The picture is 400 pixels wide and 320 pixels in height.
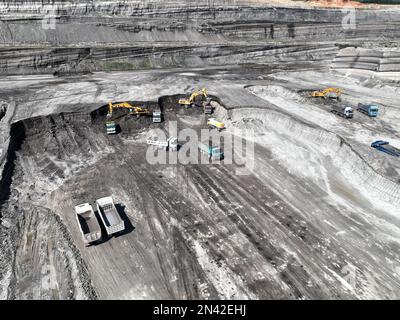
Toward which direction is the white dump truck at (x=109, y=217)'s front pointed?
away from the camera

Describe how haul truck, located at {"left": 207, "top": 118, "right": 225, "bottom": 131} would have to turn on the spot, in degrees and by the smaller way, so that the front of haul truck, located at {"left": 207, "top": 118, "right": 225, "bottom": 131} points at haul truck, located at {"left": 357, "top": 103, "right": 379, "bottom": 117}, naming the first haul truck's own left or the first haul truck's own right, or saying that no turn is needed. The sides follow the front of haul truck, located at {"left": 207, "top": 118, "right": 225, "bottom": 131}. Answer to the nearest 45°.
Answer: approximately 45° to the first haul truck's own left

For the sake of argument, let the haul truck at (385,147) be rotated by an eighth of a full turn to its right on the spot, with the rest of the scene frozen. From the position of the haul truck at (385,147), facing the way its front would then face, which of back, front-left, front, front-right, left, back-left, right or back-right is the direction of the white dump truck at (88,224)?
back-left

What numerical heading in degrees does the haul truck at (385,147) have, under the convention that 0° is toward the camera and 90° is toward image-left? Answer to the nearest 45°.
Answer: approximately 135°

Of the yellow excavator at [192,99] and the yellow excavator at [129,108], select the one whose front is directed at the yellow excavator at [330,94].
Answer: the yellow excavator at [192,99]

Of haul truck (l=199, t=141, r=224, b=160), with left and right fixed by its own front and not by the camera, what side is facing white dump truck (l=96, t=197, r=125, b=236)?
right

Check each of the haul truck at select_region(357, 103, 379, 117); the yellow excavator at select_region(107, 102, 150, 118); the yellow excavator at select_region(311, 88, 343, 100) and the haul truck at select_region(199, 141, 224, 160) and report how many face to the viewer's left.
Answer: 2
